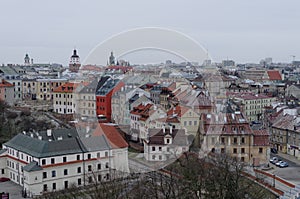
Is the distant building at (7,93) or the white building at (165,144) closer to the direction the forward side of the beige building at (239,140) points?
the white building

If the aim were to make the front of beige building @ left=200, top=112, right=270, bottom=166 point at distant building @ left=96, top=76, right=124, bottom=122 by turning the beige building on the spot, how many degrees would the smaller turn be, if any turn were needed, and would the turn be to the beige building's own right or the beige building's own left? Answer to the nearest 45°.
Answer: approximately 90° to the beige building's own right

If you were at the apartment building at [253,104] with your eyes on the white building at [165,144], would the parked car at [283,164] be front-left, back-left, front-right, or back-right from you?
front-left

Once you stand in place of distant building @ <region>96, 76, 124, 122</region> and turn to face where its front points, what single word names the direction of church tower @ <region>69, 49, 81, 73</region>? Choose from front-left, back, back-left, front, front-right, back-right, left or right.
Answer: back

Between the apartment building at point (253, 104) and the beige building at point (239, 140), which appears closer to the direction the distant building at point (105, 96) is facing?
the beige building

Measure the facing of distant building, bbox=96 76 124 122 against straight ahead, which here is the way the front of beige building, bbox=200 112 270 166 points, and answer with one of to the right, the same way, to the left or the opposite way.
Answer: the same way

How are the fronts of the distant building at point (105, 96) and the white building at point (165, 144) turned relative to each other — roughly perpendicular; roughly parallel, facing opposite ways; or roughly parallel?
roughly parallel

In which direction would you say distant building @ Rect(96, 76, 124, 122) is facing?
toward the camera

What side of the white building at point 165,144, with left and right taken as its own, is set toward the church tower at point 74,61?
back

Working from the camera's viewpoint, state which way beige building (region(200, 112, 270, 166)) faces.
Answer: facing the viewer

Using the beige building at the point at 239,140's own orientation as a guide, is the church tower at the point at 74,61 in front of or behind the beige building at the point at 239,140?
behind

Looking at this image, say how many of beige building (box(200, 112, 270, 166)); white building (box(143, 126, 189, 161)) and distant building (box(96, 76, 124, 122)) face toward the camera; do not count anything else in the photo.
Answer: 3
